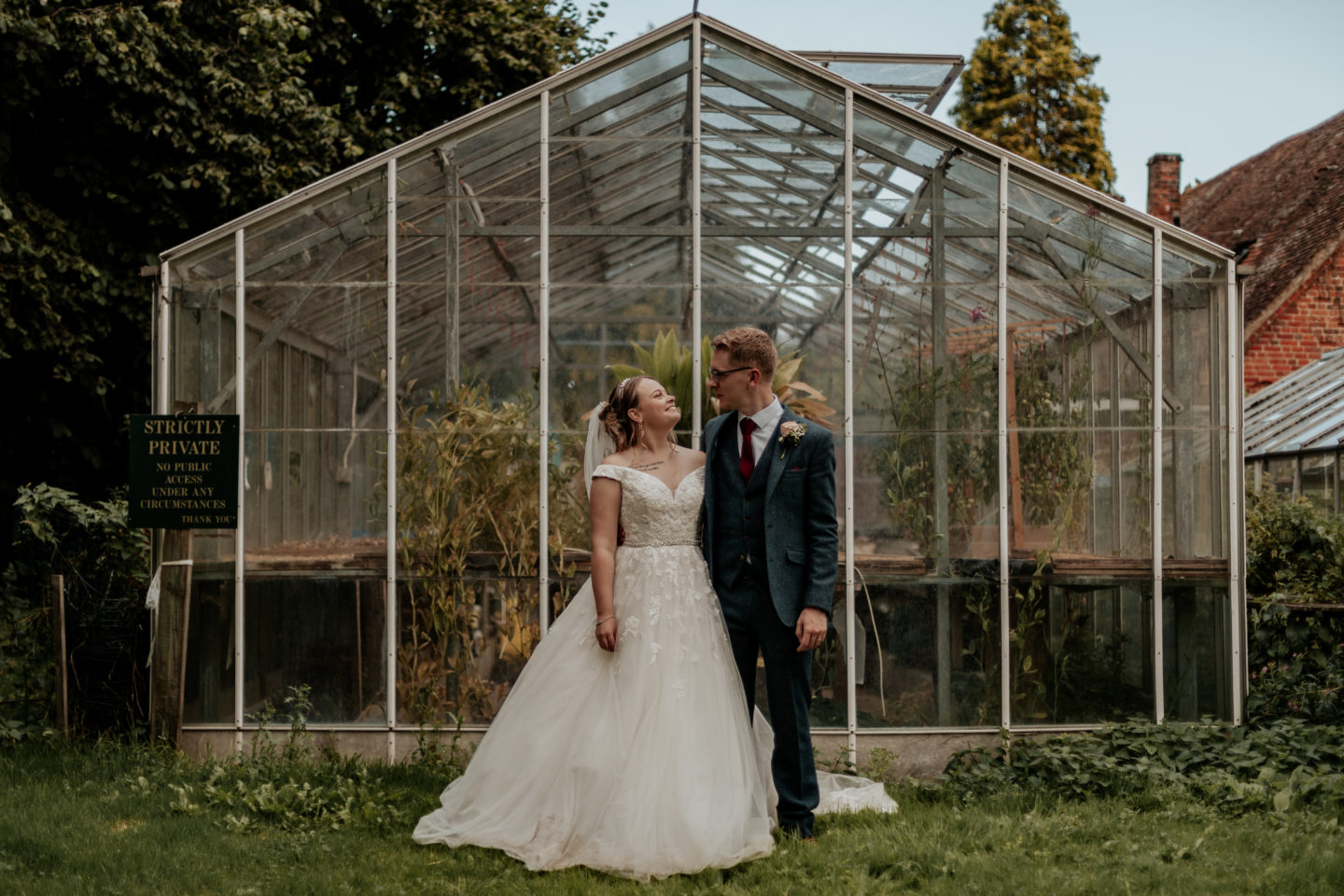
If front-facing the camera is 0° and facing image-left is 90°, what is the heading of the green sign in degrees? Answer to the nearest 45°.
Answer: approximately 0°

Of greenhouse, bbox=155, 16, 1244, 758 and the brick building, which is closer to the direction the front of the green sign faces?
the greenhouse

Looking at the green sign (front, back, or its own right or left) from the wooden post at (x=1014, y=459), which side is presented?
left

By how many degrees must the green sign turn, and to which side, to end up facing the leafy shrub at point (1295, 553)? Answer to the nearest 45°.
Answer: approximately 90° to its left

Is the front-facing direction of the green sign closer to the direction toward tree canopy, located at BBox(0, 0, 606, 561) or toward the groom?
the groom

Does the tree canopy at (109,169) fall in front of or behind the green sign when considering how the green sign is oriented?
behind

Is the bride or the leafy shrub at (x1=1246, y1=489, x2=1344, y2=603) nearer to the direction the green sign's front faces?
the bride

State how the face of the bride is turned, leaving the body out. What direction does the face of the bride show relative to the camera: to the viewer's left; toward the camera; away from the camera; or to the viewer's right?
to the viewer's right

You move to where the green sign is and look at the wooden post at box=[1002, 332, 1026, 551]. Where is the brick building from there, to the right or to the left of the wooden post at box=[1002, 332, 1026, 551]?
left

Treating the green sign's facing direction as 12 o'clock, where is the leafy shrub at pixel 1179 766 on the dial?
The leafy shrub is roughly at 10 o'clock from the green sign.
